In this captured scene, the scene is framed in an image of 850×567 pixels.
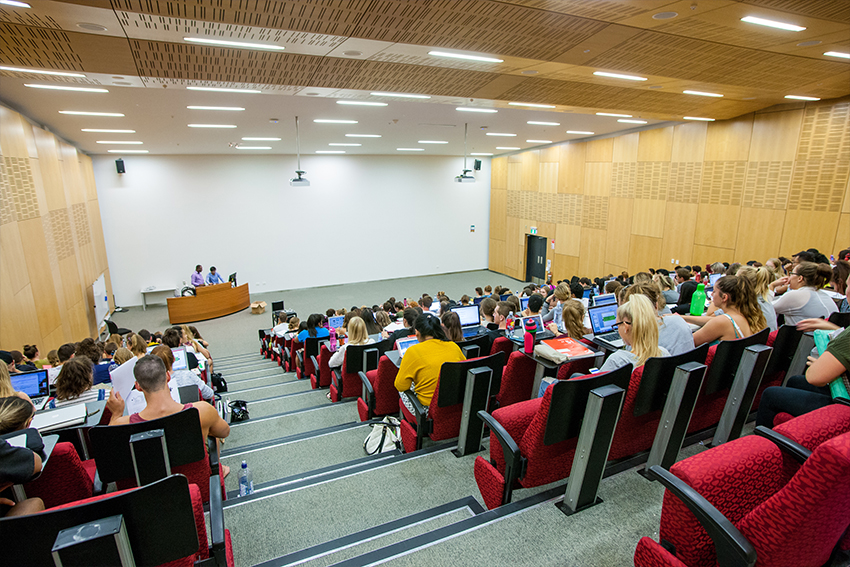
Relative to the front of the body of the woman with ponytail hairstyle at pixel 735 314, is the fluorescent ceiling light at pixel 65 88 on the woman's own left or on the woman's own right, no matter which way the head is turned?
on the woman's own left

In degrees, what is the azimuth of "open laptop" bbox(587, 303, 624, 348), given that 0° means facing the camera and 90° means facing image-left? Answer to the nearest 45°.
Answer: approximately 315°

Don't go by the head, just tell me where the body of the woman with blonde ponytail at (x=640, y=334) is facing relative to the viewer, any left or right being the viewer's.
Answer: facing away from the viewer and to the left of the viewer

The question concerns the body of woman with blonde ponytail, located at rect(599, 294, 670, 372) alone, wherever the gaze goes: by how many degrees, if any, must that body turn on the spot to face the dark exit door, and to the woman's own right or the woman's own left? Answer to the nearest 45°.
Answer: approximately 45° to the woman's own right

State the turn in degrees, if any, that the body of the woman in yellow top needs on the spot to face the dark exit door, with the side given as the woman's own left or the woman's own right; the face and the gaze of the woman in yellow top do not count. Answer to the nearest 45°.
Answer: approximately 45° to the woman's own right

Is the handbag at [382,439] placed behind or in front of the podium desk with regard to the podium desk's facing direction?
in front

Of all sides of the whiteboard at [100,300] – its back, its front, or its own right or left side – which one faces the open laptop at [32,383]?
right

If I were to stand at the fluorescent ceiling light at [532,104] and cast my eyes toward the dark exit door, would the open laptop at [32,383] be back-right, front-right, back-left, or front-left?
back-left

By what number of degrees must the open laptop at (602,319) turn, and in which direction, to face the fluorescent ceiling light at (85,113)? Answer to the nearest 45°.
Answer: approximately 135° to its right

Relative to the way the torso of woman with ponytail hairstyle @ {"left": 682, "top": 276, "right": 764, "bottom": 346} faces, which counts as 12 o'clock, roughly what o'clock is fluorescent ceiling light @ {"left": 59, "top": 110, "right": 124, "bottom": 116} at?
The fluorescent ceiling light is roughly at 10 o'clock from the woman with ponytail hairstyle.

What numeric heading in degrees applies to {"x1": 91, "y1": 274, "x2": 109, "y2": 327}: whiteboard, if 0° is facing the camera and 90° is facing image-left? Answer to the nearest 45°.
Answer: approximately 270°

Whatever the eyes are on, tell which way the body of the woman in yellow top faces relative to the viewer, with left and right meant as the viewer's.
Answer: facing away from the viewer and to the left of the viewer

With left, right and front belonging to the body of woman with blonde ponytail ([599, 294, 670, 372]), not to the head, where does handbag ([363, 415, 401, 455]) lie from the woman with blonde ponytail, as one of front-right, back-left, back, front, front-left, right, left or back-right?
front-left

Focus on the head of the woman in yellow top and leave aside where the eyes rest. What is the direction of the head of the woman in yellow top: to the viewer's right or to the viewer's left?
to the viewer's left

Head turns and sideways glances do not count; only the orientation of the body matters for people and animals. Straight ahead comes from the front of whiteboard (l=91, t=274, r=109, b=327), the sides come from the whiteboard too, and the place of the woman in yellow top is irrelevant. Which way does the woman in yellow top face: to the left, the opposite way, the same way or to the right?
to the left
